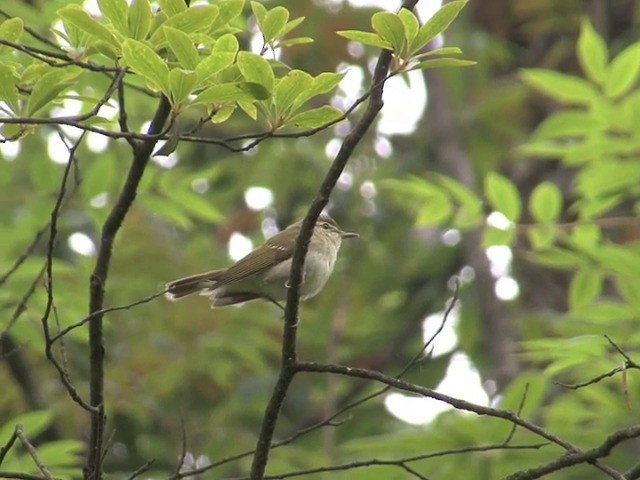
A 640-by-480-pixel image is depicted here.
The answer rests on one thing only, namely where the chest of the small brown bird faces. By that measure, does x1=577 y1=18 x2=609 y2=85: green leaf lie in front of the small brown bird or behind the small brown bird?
in front

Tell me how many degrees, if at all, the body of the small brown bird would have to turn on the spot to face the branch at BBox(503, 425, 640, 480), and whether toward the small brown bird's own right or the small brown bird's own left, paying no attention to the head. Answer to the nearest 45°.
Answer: approximately 45° to the small brown bird's own right

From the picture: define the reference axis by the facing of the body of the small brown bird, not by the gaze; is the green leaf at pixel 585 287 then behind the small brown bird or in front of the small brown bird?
in front

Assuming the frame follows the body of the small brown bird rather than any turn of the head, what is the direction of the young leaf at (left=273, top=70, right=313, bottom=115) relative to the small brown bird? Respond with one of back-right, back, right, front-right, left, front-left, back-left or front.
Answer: right

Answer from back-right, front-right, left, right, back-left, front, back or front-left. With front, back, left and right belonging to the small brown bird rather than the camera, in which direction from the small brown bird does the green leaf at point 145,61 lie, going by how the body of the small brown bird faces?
back

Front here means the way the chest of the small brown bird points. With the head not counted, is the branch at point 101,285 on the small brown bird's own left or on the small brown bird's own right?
on the small brown bird's own right

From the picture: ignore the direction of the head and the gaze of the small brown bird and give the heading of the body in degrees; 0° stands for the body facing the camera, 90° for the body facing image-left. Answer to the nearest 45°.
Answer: approximately 270°

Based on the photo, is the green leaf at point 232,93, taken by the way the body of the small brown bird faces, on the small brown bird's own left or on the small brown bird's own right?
on the small brown bird's own right
